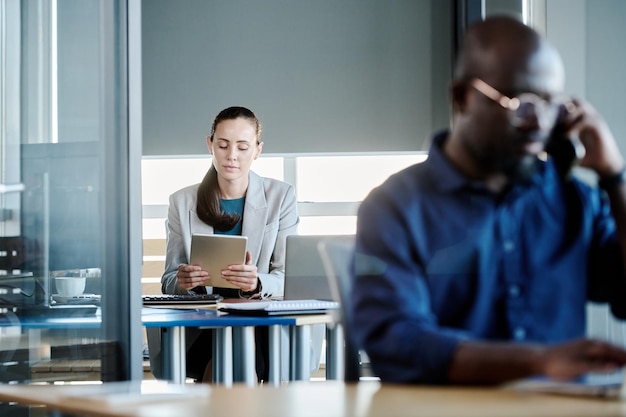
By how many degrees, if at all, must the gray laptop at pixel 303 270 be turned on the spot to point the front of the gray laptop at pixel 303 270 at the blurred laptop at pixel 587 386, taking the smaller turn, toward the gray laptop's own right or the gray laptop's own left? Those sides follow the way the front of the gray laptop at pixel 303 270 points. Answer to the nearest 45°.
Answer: approximately 180°

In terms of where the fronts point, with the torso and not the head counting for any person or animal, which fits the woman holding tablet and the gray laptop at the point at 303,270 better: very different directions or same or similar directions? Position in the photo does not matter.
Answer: very different directions

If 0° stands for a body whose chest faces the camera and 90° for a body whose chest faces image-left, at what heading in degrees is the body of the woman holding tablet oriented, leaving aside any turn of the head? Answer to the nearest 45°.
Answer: approximately 0°

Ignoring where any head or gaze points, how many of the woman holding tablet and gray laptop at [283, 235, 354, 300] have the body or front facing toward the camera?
1

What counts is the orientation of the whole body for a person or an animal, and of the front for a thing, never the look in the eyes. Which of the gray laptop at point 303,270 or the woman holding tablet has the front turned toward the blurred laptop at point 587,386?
the woman holding tablet

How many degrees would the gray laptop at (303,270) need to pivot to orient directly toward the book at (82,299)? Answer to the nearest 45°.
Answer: approximately 135° to its left

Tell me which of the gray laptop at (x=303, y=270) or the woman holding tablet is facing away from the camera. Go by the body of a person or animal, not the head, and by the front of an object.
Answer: the gray laptop

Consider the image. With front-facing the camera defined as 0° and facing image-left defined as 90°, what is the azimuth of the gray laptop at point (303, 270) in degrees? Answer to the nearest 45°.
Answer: approximately 180°
